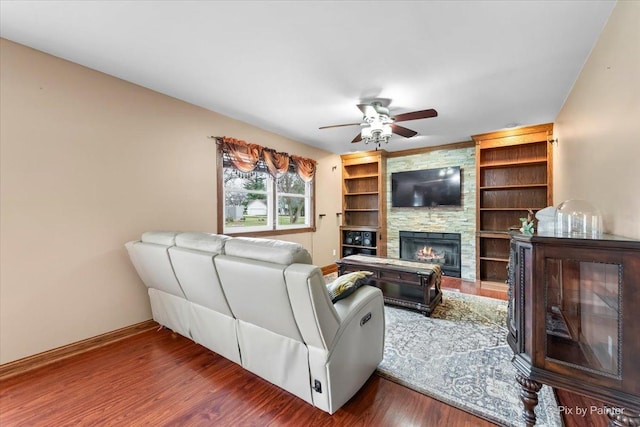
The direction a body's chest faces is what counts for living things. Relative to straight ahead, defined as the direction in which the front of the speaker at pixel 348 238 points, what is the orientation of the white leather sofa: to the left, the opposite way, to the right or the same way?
the opposite way

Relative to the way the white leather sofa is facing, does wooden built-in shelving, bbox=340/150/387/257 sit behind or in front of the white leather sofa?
in front

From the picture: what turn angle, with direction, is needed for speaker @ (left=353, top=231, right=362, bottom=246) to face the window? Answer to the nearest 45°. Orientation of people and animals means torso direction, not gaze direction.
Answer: approximately 45° to its right

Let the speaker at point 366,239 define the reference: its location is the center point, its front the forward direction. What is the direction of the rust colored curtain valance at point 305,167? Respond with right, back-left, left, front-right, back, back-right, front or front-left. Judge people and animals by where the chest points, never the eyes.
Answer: front-right

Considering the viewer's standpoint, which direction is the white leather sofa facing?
facing away from the viewer and to the right of the viewer

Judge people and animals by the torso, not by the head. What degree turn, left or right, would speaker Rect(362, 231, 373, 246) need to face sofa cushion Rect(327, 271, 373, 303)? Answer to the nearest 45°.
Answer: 0° — it already faces it

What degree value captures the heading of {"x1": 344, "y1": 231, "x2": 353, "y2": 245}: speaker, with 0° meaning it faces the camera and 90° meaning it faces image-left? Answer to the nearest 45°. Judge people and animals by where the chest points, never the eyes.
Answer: approximately 0°

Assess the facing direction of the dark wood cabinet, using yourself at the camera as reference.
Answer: facing to the left of the viewer

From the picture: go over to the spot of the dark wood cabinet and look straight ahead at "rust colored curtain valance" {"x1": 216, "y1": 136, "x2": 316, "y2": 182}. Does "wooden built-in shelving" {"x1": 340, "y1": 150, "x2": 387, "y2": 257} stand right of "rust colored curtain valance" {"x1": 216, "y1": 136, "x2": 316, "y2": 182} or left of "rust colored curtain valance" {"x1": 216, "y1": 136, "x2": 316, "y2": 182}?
right

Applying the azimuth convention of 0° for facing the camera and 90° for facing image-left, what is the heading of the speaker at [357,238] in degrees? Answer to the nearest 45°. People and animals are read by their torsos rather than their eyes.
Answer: approximately 0°

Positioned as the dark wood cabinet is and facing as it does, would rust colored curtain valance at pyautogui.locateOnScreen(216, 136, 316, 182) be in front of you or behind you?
in front

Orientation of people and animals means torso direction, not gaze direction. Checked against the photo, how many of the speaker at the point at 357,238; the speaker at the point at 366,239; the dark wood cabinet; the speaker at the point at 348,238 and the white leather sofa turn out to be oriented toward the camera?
3

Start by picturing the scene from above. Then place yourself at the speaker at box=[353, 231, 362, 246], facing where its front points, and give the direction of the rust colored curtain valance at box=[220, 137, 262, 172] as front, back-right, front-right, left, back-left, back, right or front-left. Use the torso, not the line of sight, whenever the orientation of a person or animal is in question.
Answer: front-right
